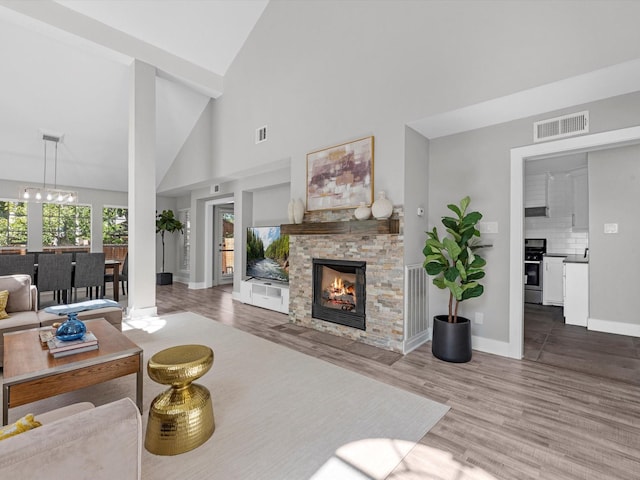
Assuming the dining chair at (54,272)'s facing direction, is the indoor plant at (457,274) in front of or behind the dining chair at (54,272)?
behind

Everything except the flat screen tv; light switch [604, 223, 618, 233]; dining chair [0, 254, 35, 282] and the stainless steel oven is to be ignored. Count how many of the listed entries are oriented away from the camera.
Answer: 1

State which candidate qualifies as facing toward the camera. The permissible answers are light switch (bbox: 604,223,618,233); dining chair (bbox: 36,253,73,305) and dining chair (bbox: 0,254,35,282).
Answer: the light switch

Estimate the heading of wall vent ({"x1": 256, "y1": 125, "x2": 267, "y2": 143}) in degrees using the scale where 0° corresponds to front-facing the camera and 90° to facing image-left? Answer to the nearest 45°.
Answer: approximately 45°

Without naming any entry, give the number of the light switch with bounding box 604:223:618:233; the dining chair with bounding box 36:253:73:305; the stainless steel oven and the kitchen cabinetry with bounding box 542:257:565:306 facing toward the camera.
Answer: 3

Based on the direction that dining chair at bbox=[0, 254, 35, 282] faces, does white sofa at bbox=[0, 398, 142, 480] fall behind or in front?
behind

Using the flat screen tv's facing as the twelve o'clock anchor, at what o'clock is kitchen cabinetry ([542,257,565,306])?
The kitchen cabinetry is roughly at 8 o'clock from the flat screen tv.

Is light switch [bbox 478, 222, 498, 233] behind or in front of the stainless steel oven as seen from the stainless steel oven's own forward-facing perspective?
in front

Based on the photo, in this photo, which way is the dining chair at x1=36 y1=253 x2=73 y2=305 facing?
away from the camera

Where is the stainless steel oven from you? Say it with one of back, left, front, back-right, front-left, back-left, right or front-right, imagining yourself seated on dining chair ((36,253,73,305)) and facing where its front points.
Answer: back-right

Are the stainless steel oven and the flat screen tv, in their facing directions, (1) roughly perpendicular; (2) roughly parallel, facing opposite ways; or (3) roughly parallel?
roughly parallel

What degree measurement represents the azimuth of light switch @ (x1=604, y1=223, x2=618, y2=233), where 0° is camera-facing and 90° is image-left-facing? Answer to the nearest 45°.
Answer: approximately 0°

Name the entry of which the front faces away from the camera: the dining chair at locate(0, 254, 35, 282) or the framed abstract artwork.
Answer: the dining chair

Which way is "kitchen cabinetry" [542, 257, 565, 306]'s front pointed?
toward the camera

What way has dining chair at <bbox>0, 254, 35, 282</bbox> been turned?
away from the camera

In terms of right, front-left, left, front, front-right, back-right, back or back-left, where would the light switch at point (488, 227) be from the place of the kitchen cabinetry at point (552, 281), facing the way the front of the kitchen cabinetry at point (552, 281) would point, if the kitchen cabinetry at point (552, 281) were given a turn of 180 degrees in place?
back

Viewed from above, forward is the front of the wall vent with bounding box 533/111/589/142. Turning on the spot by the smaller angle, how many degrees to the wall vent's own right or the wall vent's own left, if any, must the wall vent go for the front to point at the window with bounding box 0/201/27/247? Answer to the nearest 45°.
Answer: approximately 45° to the wall vent's own right
